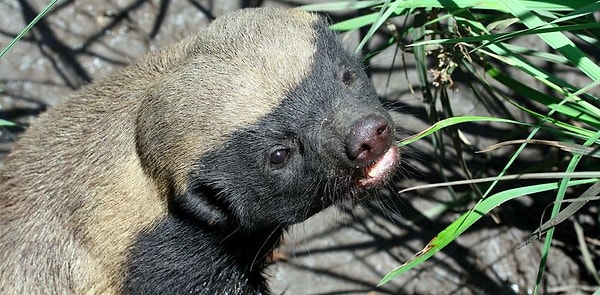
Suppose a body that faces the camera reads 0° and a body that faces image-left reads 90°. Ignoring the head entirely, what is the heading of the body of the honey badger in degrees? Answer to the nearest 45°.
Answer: approximately 315°

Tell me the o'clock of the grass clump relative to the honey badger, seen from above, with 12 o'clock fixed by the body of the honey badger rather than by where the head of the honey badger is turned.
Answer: The grass clump is roughly at 11 o'clock from the honey badger.
